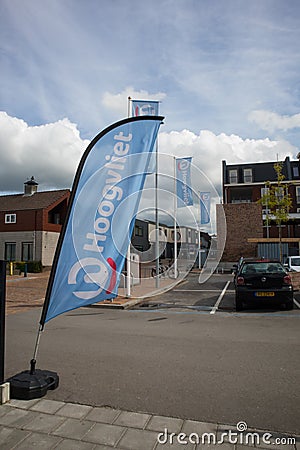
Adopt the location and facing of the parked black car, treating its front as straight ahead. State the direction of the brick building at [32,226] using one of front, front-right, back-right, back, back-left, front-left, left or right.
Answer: front-left

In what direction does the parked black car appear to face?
away from the camera

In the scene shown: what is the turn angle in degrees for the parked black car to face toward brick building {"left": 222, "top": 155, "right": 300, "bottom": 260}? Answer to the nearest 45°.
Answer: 0° — it already faces it

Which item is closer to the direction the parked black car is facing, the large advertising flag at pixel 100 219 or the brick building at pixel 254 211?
the brick building

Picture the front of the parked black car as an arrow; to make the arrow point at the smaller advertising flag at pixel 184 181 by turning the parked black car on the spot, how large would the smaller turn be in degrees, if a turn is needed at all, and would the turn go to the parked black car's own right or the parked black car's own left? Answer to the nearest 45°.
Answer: approximately 45° to the parked black car's own left

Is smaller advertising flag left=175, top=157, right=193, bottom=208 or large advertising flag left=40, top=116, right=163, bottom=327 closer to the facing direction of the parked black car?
the smaller advertising flag

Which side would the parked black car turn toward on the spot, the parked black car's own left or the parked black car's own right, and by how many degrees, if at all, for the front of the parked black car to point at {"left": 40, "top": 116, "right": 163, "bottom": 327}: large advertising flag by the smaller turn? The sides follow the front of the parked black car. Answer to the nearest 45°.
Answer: approximately 180°
